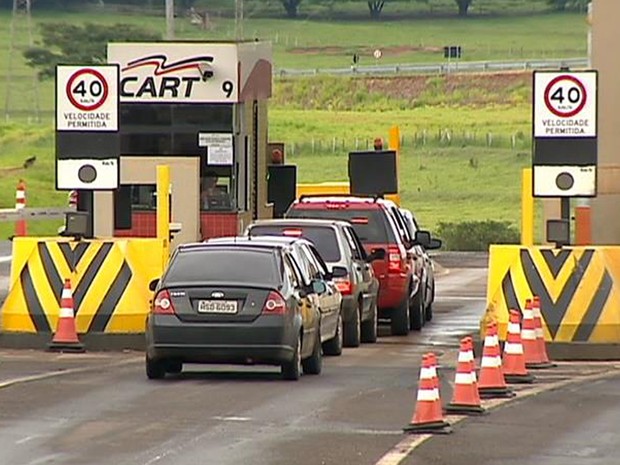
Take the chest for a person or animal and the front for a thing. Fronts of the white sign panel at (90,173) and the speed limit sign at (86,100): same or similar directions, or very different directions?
same or similar directions

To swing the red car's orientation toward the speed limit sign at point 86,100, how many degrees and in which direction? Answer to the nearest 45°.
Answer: approximately 135° to its left

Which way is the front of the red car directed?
away from the camera

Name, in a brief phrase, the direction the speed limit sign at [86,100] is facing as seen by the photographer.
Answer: facing the viewer

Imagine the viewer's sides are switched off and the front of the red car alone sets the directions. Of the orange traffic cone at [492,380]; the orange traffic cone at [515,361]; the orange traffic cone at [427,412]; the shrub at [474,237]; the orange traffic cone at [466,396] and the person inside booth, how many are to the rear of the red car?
4

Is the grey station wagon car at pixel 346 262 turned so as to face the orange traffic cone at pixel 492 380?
no

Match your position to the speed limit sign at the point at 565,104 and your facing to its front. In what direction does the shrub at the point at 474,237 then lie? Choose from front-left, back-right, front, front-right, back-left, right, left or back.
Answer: back

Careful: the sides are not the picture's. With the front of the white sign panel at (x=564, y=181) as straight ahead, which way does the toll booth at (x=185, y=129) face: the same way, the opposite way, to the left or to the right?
the same way

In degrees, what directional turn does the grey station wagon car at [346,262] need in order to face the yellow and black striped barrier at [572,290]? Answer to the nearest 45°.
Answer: approximately 135° to its right

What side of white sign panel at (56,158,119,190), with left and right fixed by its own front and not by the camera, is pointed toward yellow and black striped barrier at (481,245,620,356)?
left

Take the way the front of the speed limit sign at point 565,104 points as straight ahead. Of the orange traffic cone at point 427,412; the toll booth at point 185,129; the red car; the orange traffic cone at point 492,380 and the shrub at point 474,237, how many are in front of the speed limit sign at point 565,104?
2

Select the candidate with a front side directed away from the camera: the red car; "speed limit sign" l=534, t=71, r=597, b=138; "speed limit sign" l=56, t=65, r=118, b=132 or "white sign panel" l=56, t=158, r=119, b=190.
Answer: the red car

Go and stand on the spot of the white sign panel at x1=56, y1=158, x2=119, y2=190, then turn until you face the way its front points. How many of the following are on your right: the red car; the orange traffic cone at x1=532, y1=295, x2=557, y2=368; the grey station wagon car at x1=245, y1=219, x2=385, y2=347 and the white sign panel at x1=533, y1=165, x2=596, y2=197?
0

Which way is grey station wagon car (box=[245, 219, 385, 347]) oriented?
away from the camera

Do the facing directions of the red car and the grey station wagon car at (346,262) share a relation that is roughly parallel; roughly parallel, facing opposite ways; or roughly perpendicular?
roughly parallel

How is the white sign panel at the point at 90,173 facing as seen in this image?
toward the camera

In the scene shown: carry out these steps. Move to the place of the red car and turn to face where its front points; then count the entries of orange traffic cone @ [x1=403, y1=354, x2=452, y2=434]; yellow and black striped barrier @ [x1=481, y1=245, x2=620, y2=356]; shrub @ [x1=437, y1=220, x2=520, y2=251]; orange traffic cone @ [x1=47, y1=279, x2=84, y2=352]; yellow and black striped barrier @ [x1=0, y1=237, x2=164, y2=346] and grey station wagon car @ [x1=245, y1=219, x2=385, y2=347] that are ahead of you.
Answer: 1

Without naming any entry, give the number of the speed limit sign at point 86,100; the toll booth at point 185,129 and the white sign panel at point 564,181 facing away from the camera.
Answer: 0

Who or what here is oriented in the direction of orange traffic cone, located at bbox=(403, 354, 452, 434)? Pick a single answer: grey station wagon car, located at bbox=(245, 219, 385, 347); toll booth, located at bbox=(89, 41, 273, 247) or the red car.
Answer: the toll booth

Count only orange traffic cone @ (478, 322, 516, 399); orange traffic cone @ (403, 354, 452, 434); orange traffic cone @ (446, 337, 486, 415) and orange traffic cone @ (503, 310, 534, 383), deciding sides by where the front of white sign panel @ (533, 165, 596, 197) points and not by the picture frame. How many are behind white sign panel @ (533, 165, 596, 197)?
0

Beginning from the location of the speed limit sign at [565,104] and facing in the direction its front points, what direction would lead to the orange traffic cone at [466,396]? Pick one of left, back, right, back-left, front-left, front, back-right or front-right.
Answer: front

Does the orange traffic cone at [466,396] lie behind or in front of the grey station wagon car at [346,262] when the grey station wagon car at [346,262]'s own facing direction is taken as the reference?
behind

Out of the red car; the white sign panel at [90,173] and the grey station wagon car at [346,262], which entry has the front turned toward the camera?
the white sign panel

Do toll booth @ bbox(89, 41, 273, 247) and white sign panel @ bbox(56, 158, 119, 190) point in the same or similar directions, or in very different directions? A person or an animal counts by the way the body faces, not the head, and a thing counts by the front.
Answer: same or similar directions
